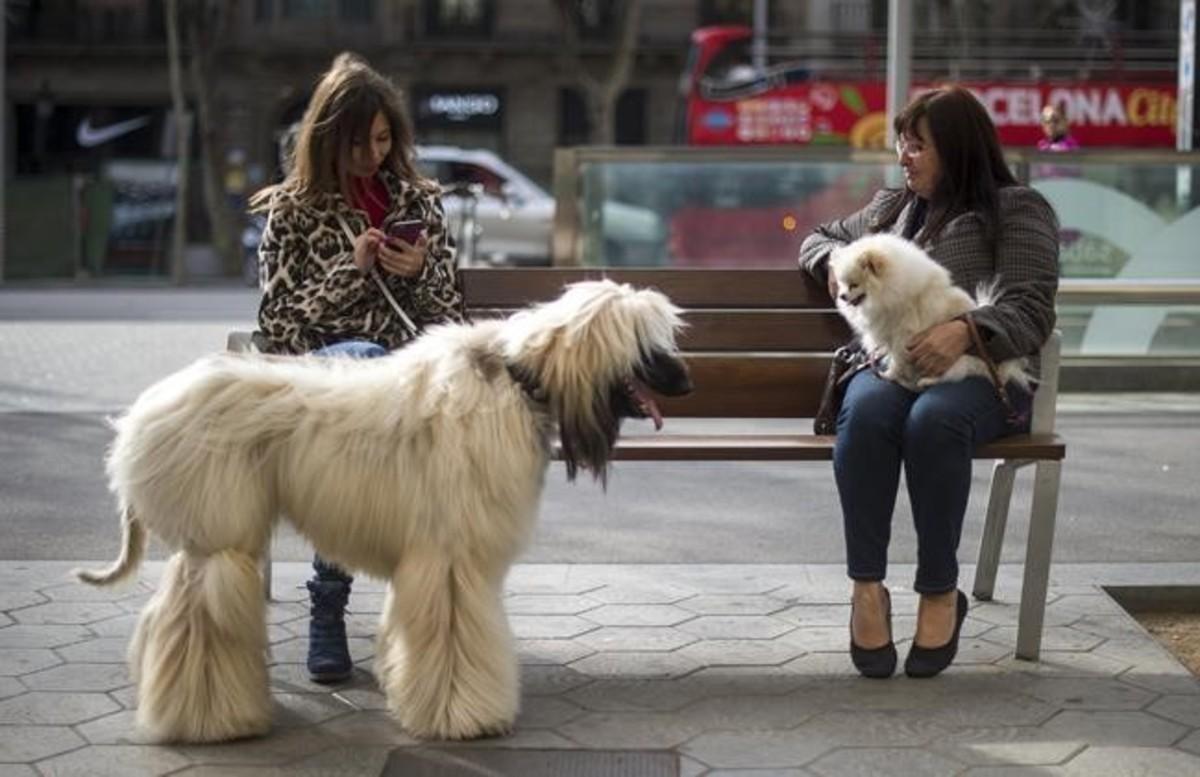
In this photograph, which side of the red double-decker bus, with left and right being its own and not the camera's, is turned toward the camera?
left

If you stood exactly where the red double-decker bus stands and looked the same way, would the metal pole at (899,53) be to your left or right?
on your left

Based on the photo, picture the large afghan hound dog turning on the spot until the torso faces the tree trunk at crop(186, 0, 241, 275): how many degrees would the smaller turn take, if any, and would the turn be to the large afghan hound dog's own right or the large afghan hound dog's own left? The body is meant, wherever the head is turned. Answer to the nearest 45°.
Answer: approximately 90° to the large afghan hound dog's own left

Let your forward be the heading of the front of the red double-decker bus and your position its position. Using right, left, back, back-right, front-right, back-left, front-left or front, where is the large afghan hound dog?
left

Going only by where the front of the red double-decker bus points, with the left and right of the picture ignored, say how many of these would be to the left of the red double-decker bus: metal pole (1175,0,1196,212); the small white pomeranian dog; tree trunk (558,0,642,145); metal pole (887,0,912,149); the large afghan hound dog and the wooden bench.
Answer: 5

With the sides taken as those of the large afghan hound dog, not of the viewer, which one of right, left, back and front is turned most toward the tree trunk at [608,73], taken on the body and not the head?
left

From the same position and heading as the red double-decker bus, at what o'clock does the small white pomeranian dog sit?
The small white pomeranian dog is roughly at 9 o'clock from the red double-decker bus.

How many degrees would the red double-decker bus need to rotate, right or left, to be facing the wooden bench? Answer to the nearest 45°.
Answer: approximately 90° to its left

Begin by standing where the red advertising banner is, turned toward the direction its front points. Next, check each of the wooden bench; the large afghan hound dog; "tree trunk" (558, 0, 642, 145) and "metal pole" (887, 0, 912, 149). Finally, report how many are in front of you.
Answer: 3

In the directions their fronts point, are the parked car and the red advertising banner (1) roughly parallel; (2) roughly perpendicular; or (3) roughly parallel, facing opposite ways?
roughly perpendicular

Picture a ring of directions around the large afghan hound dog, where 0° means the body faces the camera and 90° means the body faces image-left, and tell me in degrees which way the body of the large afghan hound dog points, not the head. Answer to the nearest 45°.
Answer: approximately 270°

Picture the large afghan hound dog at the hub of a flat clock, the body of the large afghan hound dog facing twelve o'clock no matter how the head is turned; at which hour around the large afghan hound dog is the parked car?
The parked car is roughly at 9 o'clock from the large afghan hound dog.
